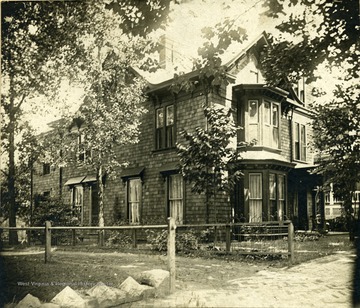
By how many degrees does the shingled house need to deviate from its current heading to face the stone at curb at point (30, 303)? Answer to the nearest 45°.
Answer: approximately 45° to its right
